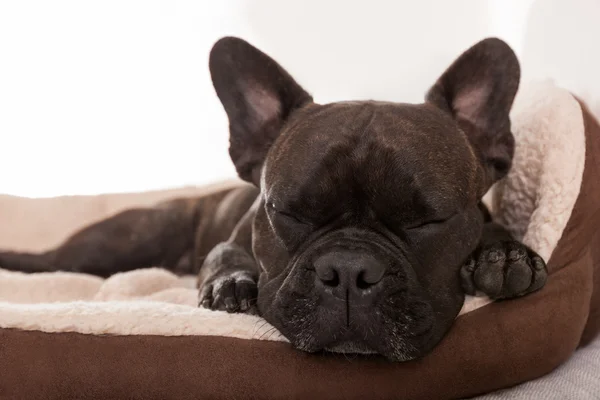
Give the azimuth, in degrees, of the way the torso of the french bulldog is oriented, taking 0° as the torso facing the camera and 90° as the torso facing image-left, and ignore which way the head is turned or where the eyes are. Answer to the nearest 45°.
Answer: approximately 315°
